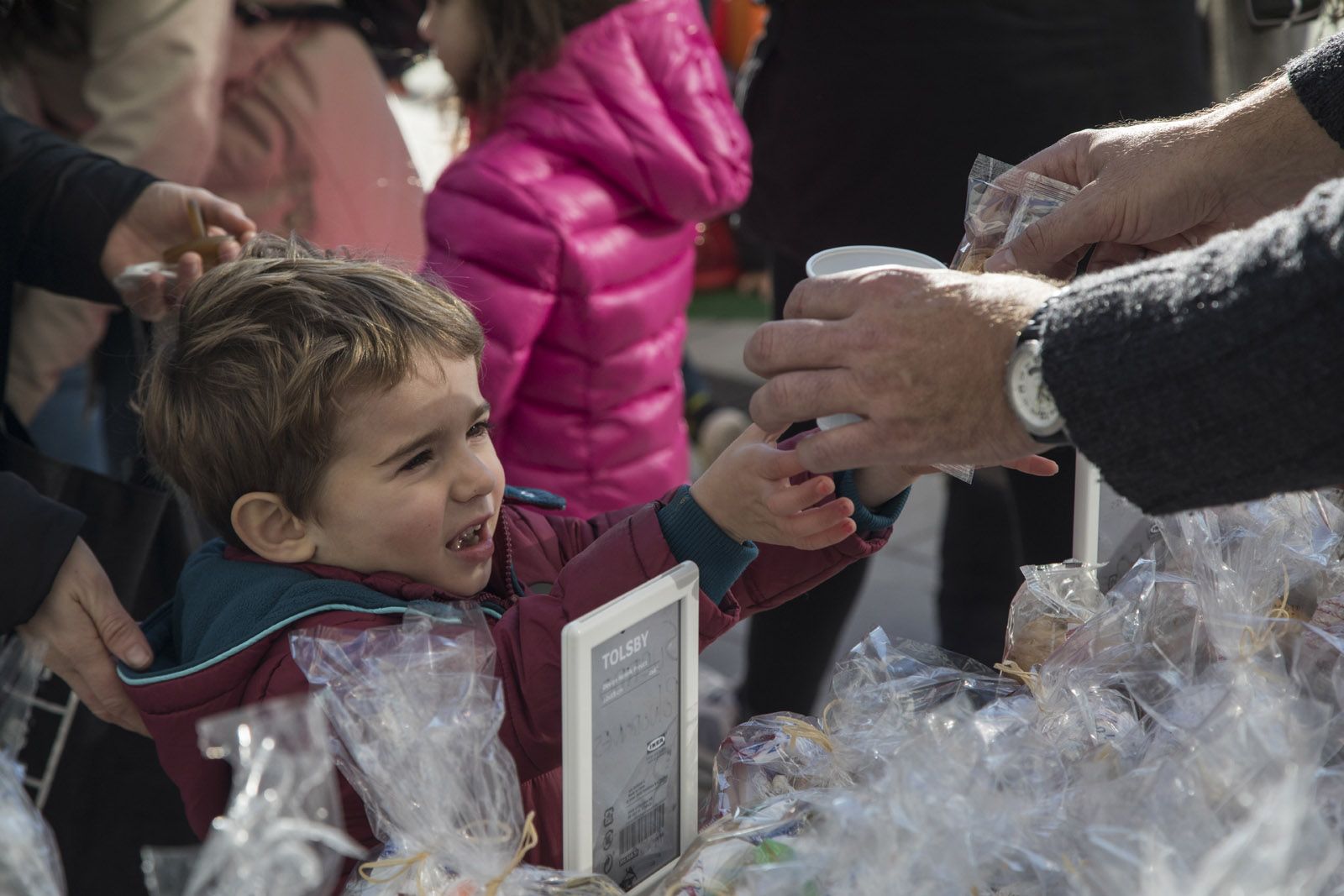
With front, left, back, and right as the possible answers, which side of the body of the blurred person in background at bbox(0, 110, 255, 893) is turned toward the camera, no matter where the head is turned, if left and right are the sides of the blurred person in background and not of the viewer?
right

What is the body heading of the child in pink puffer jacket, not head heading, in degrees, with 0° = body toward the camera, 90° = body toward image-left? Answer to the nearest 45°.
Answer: approximately 135°

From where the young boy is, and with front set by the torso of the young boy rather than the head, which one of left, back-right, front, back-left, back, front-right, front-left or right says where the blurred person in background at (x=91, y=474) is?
back

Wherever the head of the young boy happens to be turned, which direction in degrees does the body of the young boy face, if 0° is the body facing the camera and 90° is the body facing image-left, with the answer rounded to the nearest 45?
approximately 315°

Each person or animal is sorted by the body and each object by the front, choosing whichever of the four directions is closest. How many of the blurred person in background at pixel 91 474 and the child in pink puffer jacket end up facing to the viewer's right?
1

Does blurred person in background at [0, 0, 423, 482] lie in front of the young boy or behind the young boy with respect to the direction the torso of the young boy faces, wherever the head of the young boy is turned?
behind
